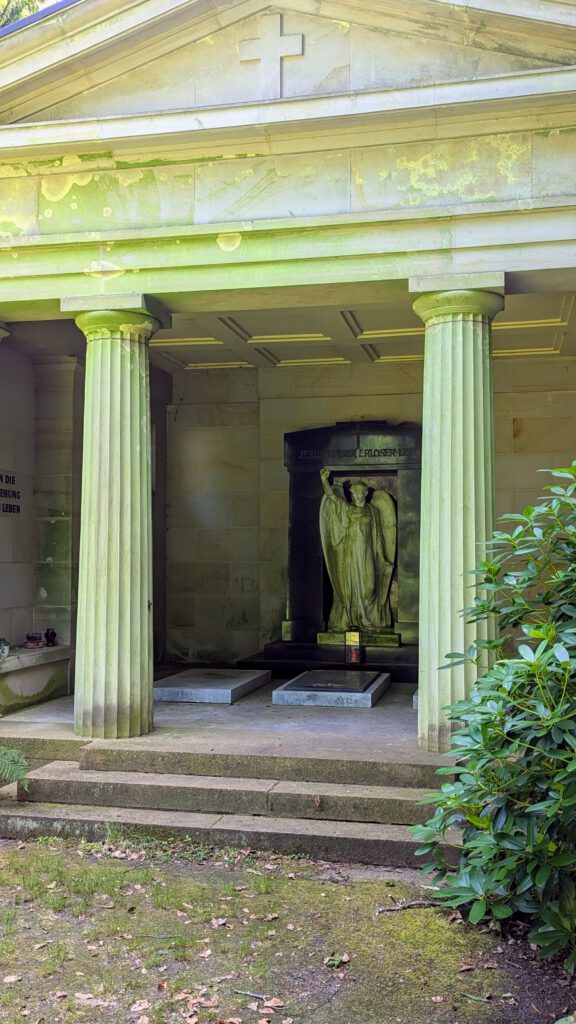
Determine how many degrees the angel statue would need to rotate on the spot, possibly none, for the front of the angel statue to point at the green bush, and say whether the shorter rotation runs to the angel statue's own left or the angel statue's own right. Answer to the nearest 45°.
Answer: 0° — it already faces it

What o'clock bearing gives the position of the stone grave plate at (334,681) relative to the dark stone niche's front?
The stone grave plate is roughly at 12 o'clock from the dark stone niche.

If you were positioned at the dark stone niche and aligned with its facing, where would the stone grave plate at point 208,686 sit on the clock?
The stone grave plate is roughly at 1 o'clock from the dark stone niche.

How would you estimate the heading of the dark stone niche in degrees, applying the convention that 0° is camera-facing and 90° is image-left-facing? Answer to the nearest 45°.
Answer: approximately 0°

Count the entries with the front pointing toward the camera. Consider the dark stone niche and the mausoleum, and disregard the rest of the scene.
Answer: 2
